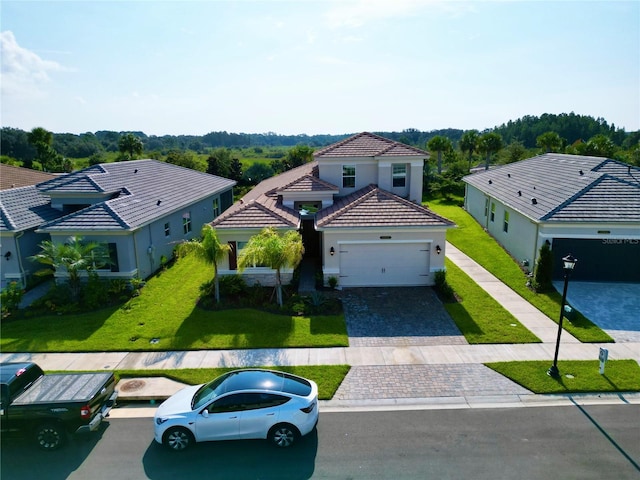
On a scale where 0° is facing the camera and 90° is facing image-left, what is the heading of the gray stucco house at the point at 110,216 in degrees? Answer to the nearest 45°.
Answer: approximately 45°

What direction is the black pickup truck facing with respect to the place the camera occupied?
facing away from the viewer and to the left of the viewer

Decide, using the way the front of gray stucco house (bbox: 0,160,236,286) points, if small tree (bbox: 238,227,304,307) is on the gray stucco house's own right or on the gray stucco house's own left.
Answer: on the gray stucco house's own left

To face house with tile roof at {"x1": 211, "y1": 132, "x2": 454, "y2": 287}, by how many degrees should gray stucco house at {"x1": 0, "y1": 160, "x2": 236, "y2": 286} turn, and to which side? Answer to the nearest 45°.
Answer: approximately 90° to its left

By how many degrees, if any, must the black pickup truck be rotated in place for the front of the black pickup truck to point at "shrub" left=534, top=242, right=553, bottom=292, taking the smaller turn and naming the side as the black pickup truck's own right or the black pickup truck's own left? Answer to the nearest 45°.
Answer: approximately 135° to the black pickup truck's own right

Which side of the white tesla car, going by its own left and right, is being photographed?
left

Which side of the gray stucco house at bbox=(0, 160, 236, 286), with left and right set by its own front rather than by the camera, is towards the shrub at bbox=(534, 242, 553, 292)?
left

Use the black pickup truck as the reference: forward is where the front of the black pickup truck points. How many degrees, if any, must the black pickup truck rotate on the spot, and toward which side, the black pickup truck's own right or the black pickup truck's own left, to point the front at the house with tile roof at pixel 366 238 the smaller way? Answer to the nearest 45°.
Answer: approximately 135° to the black pickup truck's own right

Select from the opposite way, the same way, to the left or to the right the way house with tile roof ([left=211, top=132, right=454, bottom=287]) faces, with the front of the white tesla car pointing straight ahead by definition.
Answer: to the left

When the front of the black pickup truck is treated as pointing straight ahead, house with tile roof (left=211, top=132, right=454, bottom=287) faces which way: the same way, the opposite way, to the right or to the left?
to the left

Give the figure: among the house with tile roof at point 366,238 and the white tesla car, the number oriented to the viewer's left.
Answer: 1
